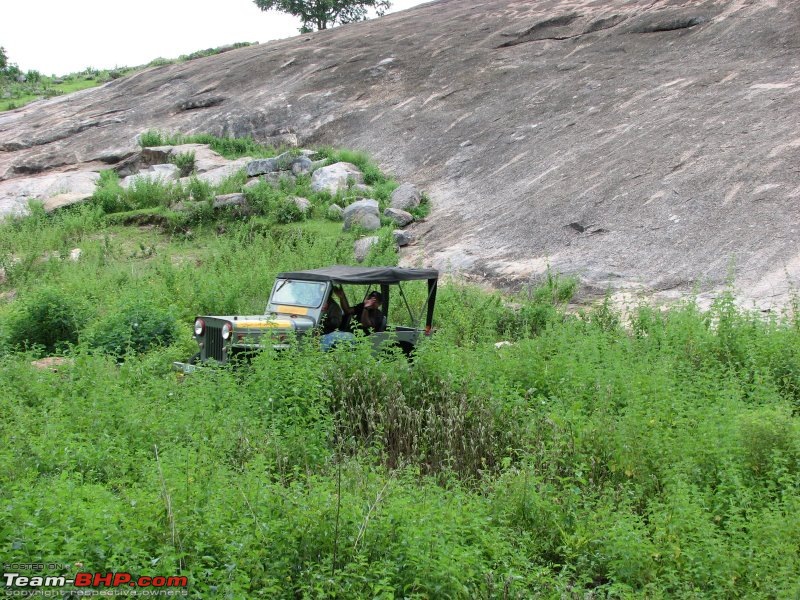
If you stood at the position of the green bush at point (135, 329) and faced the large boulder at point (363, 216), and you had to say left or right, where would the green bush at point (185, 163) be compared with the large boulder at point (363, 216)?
left

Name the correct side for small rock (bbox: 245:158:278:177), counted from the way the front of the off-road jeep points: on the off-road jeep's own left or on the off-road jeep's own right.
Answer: on the off-road jeep's own right

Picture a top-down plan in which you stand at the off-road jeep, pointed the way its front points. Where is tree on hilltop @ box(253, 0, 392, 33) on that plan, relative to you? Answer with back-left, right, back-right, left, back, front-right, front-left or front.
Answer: back-right

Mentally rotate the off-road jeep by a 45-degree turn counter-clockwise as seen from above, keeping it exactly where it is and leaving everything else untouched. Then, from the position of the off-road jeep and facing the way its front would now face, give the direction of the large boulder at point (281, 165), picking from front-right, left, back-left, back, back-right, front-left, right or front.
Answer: back

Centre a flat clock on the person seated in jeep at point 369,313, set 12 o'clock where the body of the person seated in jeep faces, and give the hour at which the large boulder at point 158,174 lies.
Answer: The large boulder is roughly at 4 o'clock from the person seated in jeep.

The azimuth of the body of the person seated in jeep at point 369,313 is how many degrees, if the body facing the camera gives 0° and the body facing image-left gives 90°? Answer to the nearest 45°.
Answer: approximately 45°

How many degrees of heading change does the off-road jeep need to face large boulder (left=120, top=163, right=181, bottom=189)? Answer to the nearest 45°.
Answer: approximately 135° to its right

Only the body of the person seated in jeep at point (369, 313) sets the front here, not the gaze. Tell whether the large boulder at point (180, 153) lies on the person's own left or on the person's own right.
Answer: on the person's own right

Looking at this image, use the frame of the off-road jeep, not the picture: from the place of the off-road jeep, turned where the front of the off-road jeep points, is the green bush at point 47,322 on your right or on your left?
on your right

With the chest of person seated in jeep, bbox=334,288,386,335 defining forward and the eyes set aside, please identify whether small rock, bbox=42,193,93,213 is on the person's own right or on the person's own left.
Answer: on the person's own right

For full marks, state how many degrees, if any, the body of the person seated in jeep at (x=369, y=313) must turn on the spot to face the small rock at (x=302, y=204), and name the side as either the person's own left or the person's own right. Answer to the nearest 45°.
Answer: approximately 135° to the person's own right

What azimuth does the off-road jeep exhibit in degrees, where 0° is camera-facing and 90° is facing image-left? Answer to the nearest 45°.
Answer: approximately 45°
